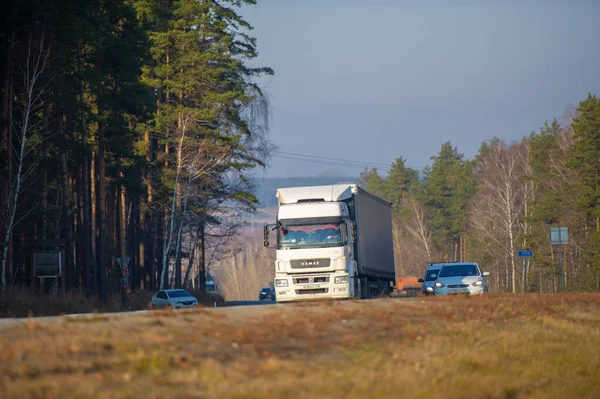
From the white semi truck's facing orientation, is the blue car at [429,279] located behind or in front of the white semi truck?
behind

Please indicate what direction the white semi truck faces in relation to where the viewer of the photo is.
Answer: facing the viewer

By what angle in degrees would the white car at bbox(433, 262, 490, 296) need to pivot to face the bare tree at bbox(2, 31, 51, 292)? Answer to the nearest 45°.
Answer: approximately 90° to its right

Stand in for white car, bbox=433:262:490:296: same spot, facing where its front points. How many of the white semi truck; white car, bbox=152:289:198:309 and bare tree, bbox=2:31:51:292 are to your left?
0

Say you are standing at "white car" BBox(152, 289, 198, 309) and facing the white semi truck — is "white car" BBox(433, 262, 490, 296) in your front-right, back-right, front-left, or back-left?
front-left

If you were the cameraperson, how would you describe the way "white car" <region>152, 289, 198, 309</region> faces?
facing the viewer and to the right of the viewer

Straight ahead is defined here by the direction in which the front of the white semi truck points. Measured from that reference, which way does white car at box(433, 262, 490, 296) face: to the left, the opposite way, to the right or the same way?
the same way

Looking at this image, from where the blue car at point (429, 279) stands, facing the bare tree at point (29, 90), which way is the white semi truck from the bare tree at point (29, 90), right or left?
left

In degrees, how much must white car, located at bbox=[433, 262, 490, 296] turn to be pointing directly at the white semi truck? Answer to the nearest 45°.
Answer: approximately 45° to its right

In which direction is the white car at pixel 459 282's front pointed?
toward the camera

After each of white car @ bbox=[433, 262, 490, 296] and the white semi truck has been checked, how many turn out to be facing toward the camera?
2
